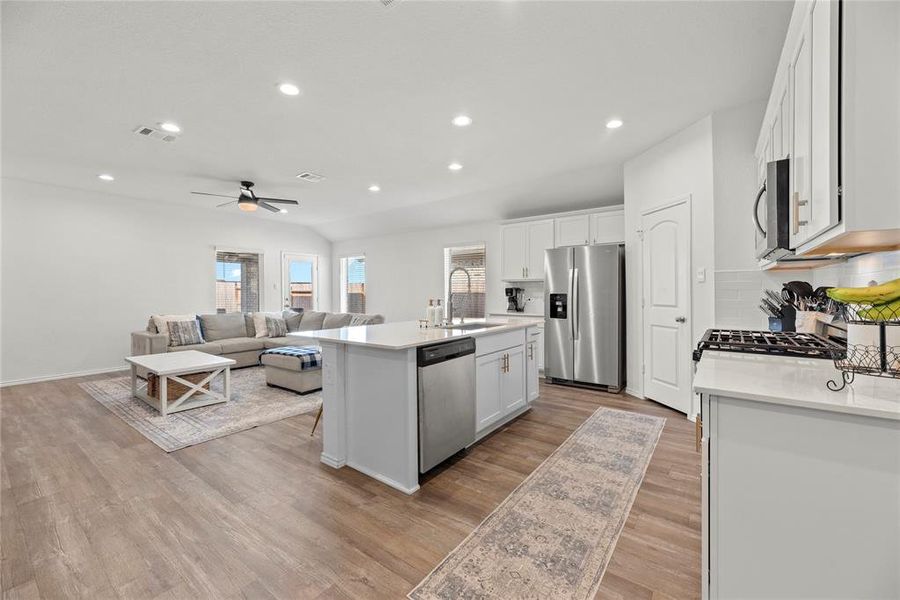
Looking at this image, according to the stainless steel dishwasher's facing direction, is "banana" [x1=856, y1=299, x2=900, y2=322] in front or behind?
in front

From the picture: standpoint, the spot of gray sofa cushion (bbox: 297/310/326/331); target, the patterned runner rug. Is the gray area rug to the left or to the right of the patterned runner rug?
right

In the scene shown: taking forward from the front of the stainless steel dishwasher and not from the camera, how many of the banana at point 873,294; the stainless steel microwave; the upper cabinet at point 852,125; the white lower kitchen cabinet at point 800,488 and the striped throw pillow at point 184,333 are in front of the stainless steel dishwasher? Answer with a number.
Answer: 4

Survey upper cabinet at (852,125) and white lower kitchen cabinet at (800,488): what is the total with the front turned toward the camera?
0

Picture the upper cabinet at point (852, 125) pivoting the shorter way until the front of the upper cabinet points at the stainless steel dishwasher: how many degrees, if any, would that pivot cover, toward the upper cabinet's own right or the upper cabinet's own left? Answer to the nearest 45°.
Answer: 0° — it already faces it

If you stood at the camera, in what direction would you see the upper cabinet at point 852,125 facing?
facing to the left of the viewer

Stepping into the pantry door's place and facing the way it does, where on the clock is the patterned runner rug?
The patterned runner rug is roughly at 11 o'clock from the pantry door.

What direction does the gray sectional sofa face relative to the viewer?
toward the camera

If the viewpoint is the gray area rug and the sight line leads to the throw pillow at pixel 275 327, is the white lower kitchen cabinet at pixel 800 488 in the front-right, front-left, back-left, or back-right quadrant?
back-right

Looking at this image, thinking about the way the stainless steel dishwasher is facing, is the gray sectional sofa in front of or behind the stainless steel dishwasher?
behind

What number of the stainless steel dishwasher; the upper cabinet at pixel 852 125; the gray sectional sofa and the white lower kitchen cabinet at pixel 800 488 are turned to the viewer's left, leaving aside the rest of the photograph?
2

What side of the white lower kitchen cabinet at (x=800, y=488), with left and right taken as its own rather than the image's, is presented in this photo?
left

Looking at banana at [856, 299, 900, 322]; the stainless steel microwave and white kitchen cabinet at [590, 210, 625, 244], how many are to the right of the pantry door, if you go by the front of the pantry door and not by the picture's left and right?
1

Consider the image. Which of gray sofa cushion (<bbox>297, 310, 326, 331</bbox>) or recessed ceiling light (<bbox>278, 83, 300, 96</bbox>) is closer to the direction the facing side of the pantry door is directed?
the recessed ceiling light

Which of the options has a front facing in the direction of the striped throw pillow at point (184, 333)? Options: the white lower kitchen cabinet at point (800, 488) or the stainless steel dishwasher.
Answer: the white lower kitchen cabinet

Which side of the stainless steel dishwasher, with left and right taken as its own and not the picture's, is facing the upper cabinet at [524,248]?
left

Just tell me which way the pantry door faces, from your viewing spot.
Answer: facing the viewer and to the left of the viewer

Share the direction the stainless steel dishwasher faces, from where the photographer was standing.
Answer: facing the viewer and to the right of the viewer
